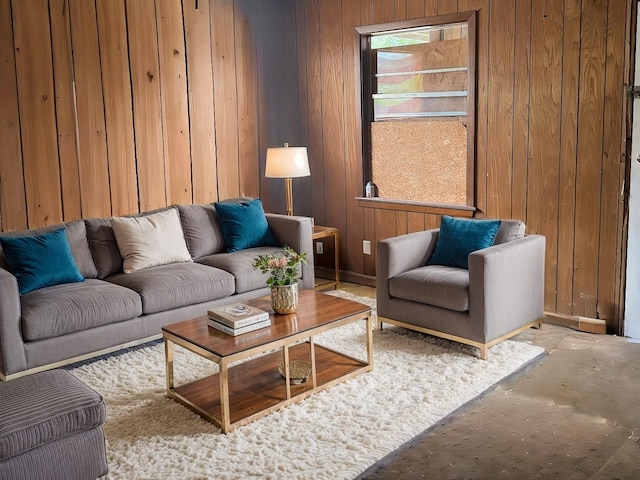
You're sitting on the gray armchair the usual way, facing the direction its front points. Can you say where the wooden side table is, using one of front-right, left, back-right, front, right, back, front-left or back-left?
right

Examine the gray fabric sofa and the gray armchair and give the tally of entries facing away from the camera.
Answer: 0

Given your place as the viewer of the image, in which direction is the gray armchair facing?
facing the viewer and to the left of the viewer

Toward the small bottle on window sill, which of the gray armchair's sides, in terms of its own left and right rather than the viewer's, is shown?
right

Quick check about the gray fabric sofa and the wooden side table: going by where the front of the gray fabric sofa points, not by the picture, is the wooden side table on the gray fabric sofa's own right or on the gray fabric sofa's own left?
on the gray fabric sofa's own left

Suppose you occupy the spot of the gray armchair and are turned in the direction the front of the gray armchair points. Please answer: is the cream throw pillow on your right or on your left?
on your right

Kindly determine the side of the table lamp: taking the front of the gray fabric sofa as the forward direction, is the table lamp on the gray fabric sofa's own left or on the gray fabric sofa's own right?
on the gray fabric sofa's own left

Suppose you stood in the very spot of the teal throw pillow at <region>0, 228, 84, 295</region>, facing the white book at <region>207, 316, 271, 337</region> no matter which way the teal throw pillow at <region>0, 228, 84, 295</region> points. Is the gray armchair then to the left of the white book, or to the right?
left

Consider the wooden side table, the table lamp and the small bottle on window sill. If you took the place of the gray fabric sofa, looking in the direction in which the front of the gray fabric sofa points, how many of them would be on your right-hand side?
0

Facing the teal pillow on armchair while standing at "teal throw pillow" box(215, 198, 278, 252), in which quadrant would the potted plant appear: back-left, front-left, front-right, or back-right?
front-right

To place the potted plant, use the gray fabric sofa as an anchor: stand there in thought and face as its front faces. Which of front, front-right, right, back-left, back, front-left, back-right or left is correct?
front

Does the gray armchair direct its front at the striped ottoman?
yes

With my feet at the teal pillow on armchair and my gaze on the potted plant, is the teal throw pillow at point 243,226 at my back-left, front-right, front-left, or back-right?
front-right

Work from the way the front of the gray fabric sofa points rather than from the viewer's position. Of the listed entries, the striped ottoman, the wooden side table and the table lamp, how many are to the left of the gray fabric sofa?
2

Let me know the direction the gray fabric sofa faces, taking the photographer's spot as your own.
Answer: facing the viewer and to the right of the viewer

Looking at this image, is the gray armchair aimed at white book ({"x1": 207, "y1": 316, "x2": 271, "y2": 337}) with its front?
yes

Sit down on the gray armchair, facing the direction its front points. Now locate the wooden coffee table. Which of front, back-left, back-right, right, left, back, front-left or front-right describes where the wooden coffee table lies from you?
front

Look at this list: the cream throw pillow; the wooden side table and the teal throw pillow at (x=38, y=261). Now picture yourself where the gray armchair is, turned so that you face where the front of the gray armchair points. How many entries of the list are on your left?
0
